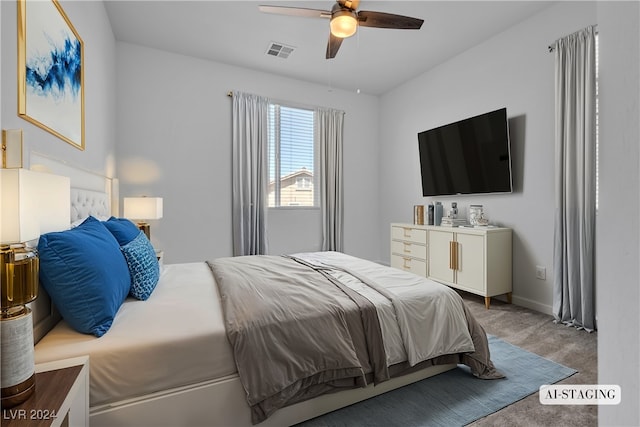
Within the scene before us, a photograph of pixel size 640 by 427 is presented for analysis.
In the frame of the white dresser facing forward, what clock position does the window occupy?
The window is roughly at 2 o'clock from the white dresser.

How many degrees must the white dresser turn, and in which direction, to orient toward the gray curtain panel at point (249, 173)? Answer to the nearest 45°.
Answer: approximately 45° to its right

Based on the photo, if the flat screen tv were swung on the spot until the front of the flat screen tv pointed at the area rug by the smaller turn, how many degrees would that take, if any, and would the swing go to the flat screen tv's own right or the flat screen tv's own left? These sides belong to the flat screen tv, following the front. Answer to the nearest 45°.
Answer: approximately 45° to the flat screen tv's own left

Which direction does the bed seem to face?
to the viewer's right

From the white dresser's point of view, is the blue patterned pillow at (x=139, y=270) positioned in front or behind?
in front

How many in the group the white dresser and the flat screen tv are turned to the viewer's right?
0

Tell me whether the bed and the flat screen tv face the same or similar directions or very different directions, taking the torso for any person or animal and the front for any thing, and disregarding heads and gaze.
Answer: very different directions

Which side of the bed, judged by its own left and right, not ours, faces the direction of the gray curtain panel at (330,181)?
left

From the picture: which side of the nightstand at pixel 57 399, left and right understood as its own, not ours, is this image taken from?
right

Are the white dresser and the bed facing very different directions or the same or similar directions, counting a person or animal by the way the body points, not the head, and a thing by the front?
very different directions

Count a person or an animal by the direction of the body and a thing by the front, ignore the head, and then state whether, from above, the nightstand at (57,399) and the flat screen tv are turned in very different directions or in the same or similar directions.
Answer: very different directions

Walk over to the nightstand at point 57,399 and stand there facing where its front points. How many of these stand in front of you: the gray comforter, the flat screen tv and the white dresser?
3

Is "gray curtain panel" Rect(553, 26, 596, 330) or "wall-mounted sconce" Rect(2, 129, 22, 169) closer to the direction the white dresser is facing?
the wall-mounted sconce

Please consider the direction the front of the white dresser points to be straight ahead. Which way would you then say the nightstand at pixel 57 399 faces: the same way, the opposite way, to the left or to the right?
the opposite way
